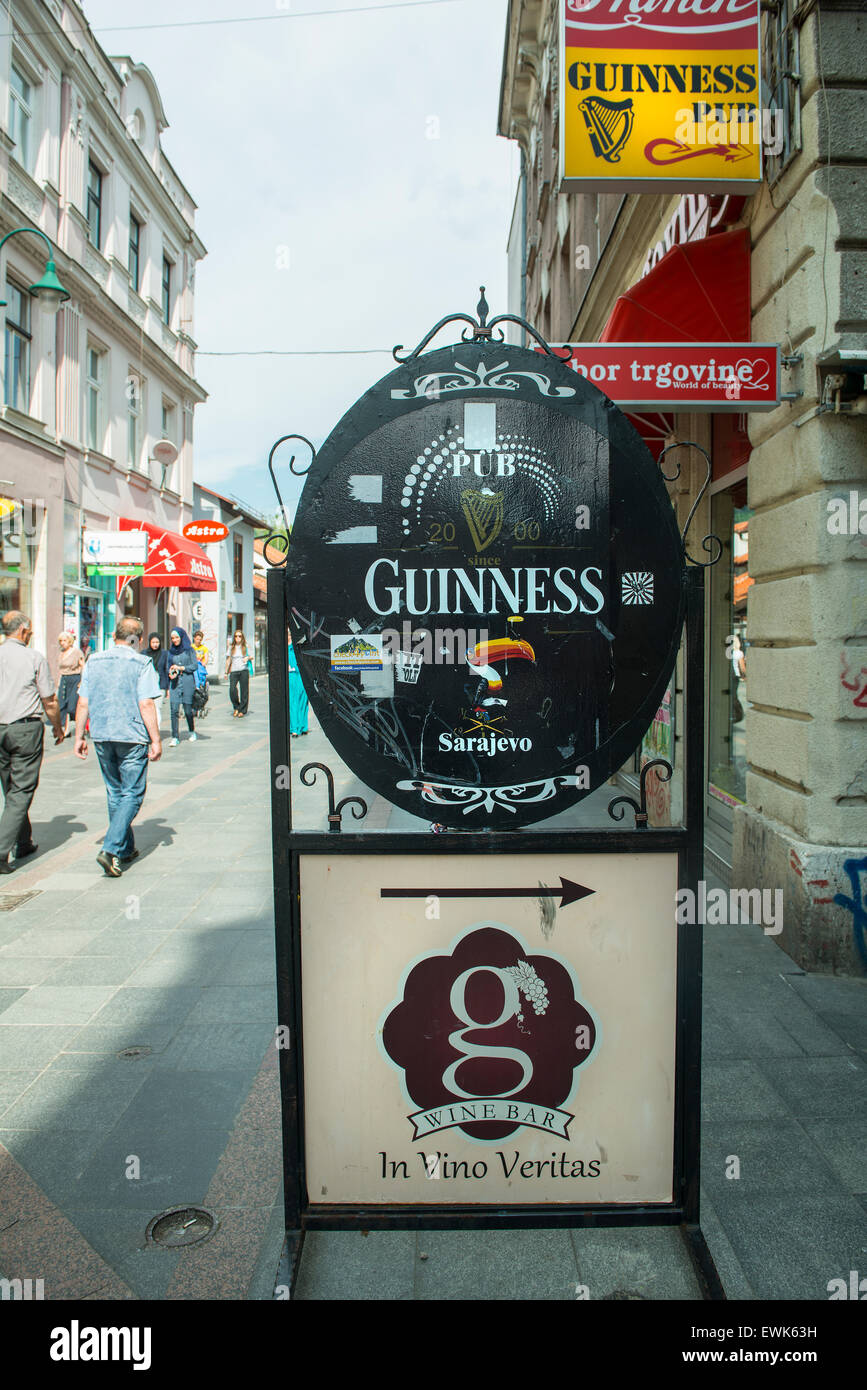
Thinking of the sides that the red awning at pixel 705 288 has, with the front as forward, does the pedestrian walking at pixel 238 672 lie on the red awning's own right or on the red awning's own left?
on the red awning's own right

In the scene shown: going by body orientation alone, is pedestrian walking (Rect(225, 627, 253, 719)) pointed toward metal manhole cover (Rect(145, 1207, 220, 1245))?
yes

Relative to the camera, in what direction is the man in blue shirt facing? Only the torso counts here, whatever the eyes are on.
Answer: away from the camera

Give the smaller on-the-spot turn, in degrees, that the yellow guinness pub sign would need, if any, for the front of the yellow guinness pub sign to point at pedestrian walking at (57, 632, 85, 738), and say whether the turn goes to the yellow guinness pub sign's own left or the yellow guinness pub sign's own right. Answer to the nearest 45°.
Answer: approximately 135° to the yellow guinness pub sign's own right

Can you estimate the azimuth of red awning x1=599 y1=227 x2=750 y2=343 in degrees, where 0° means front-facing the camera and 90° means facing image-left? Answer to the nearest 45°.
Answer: approximately 90°

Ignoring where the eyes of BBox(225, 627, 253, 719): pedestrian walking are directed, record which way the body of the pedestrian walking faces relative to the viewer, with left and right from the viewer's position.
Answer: facing the viewer

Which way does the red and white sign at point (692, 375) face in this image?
toward the camera

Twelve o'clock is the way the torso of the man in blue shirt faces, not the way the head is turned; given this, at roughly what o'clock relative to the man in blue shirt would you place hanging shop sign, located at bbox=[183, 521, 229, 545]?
The hanging shop sign is roughly at 12 o'clock from the man in blue shirt.

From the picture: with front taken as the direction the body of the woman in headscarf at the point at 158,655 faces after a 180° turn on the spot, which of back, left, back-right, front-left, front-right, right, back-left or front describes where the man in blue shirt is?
back

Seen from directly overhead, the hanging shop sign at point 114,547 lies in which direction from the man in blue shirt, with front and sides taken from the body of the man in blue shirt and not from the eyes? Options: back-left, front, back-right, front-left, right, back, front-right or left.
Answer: front

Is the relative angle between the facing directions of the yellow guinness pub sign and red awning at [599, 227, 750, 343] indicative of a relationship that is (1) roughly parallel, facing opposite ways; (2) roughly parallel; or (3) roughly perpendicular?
roughly perpendicular
